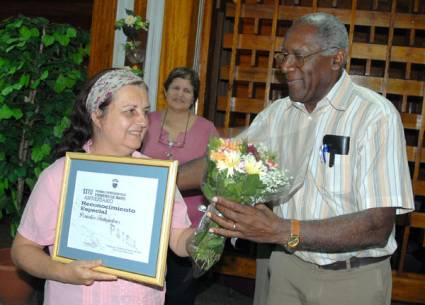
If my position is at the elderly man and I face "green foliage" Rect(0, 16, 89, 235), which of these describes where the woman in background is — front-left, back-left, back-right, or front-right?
front-right

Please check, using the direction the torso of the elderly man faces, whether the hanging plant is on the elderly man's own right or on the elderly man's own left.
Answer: on the elderly man's own right

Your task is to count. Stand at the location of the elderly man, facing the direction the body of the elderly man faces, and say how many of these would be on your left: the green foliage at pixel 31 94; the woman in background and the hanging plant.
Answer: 0

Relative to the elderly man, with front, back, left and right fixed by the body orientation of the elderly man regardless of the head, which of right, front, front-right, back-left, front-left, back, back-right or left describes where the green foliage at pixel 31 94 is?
right

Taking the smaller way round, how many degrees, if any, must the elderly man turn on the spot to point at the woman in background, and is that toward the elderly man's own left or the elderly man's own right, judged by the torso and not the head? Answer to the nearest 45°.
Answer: approximately 90° to the elderly man's own right

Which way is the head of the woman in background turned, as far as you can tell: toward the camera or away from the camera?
toward the camera

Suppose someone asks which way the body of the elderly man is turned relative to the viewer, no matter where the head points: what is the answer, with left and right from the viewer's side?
facing the viewer and to the left of the viewer
